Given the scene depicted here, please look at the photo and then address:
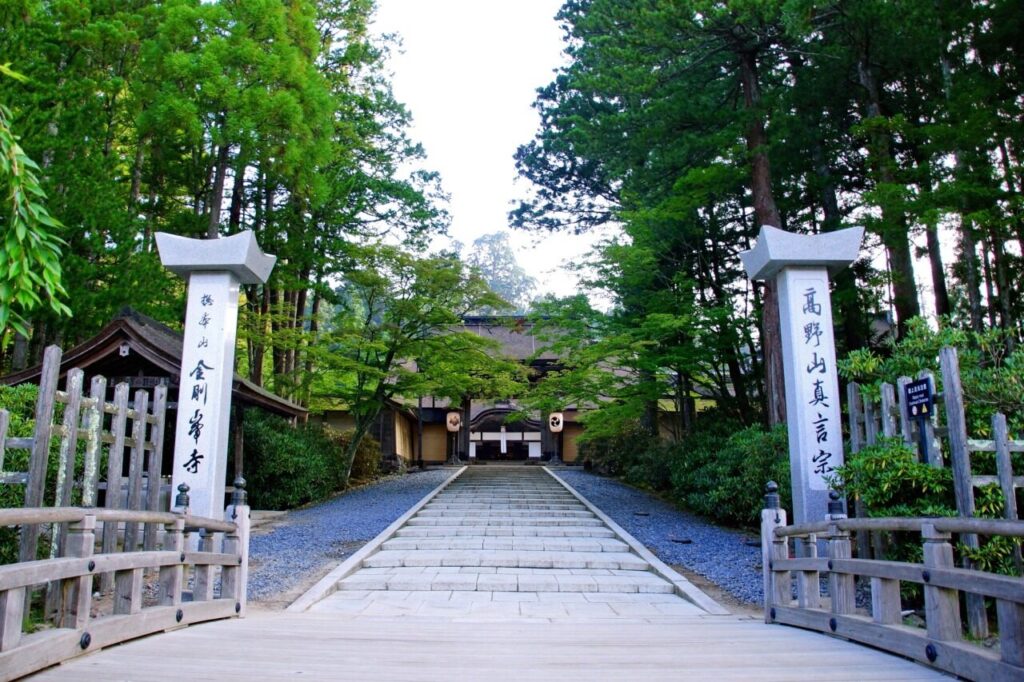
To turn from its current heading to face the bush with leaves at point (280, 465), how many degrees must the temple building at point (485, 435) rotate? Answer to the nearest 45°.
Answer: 0° — it already faces it

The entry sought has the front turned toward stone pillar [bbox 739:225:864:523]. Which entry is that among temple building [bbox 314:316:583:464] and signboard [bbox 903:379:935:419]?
the temple building

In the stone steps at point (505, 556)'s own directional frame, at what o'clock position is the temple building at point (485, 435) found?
The temple building is roughly at 6 o'clock from the stone steps.

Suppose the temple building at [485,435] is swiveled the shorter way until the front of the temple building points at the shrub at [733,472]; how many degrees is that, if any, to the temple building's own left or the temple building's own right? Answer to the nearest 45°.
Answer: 0° — it already faces it

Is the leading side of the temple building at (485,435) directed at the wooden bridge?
yes

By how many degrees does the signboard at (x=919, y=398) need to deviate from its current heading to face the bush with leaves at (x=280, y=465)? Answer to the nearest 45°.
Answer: approximately 90° to its right

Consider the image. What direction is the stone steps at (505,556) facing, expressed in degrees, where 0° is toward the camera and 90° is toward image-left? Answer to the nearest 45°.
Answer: approximately 0°

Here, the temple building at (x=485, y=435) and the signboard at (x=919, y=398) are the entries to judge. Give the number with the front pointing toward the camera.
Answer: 2

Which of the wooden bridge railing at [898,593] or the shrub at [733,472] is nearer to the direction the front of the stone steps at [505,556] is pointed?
the wooden bridge railing

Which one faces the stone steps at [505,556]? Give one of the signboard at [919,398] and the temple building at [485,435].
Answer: the temple building
